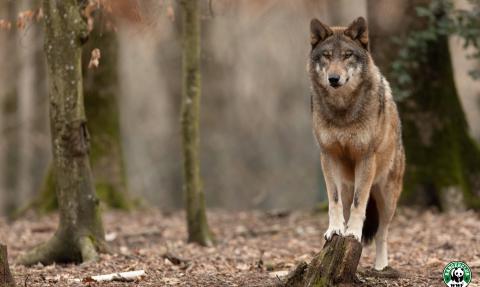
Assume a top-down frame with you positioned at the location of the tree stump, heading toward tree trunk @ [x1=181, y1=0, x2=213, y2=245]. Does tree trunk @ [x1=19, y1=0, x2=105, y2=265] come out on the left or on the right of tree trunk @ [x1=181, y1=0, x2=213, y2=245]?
left

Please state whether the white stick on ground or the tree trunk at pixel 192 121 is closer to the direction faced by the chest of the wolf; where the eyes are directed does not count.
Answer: the white stick on ground

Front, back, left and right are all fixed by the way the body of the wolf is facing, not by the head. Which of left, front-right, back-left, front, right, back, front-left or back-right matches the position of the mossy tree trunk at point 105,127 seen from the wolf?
back-right

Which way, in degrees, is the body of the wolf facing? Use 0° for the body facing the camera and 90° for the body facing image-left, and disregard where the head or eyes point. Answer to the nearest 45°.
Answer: approximately 0°

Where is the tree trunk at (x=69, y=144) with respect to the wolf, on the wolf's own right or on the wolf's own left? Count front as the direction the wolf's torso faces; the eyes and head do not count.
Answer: on the wolf's own right

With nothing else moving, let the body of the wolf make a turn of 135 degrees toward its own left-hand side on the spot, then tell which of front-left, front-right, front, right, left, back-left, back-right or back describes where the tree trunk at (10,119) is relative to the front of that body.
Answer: left

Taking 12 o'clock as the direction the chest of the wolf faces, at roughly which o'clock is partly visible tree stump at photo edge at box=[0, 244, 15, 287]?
The partly visible tree stump at photo edge is roughly at 2 o'clock from the wolf.
